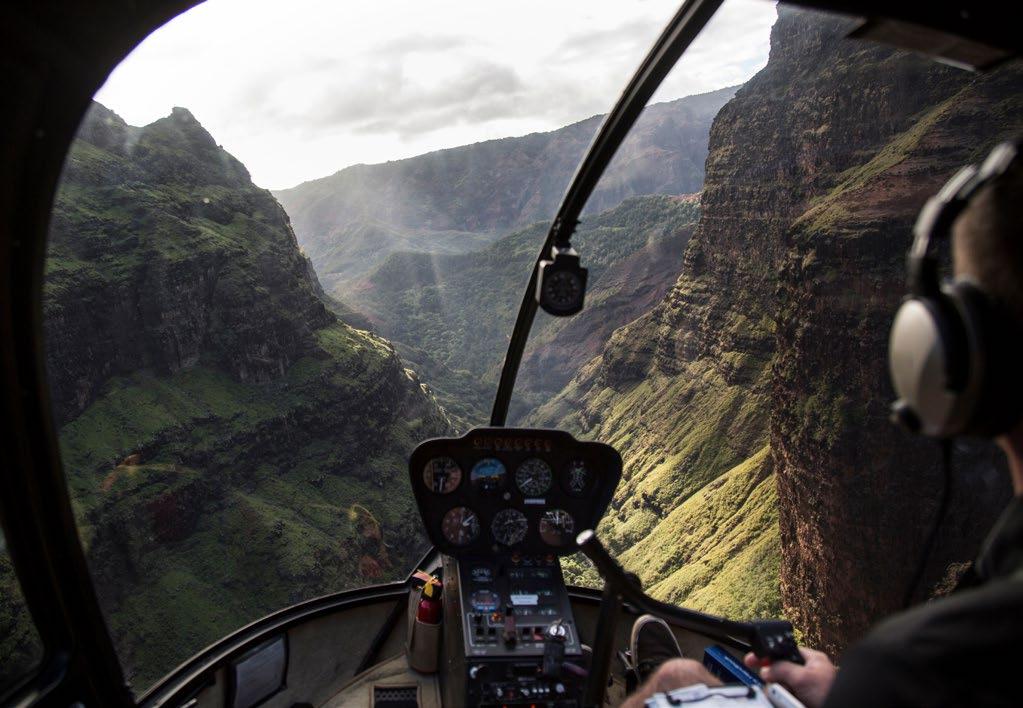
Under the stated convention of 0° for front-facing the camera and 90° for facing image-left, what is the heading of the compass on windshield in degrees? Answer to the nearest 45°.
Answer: approximately 0°

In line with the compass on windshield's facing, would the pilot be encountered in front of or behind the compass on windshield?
in front
